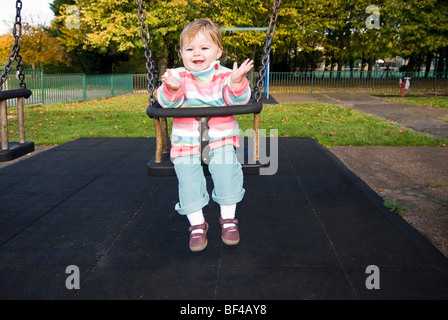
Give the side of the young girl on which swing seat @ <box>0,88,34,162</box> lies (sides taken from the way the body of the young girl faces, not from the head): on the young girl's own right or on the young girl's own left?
on the young girl's own right

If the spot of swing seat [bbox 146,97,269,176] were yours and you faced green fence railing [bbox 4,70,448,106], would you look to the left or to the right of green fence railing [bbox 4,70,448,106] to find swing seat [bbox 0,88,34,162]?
left

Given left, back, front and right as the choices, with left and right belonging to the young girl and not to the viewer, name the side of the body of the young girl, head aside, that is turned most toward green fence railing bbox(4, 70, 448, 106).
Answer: back

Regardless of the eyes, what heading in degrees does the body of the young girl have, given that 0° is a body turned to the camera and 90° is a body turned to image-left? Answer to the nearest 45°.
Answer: approximately 0°
